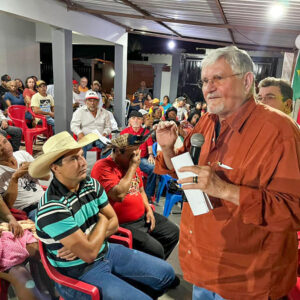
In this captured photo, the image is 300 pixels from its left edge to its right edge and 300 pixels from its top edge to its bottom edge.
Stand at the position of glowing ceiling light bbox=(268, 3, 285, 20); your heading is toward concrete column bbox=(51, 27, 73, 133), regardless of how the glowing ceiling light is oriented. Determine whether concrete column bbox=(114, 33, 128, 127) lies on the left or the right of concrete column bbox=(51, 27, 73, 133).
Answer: right

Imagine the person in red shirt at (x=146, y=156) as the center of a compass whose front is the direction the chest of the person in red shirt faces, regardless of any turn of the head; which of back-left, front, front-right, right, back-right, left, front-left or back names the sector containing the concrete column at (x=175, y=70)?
back

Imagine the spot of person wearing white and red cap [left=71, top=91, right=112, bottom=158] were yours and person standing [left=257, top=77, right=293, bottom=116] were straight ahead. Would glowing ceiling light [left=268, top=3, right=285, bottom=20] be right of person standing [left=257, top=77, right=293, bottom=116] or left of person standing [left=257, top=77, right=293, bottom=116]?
left

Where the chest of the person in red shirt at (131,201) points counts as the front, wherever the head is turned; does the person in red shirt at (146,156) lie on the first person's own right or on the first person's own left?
on the first person's own left

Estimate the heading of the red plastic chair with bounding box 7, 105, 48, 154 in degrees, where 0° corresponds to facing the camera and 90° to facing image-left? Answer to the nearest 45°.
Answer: approximately 315°

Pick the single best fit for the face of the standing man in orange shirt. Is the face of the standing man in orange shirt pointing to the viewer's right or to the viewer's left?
to the viewer's left

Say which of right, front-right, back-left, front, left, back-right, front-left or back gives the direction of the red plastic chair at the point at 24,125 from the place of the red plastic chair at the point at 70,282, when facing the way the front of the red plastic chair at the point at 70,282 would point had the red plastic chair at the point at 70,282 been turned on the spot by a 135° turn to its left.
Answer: front

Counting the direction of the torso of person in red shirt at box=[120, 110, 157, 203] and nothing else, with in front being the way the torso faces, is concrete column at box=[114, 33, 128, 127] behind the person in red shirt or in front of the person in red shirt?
behind

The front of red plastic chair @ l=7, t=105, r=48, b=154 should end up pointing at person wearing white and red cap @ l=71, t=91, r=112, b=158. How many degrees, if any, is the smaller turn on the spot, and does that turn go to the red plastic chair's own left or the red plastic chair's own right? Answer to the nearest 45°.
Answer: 0° — it already faces them

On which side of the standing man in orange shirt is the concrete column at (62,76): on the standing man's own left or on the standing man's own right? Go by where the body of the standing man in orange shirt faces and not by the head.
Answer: on the standing man's own right

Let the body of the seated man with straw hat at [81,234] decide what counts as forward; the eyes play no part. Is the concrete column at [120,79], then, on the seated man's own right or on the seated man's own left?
on the seated man's own left
